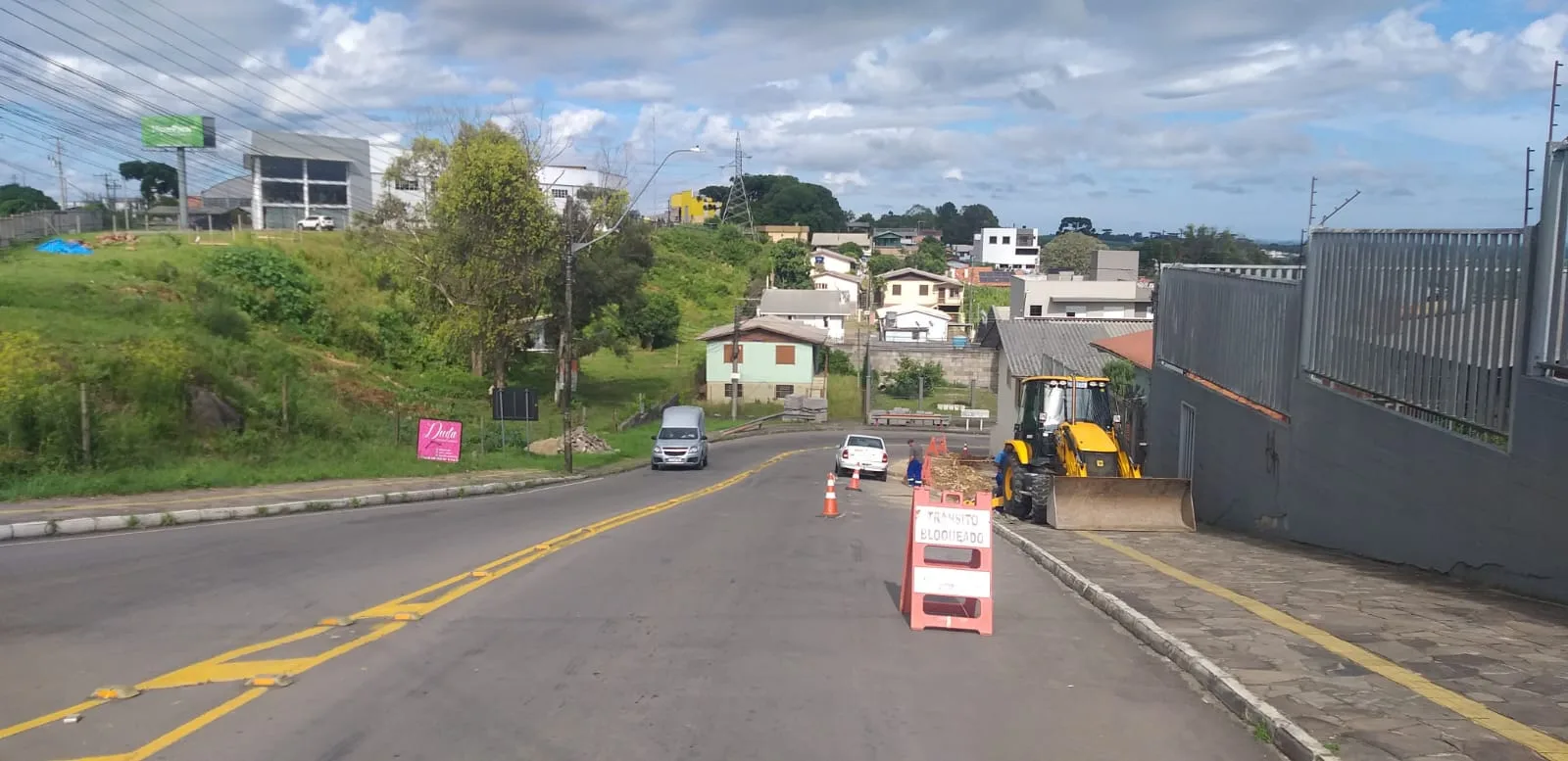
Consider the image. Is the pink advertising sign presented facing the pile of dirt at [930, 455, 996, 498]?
no

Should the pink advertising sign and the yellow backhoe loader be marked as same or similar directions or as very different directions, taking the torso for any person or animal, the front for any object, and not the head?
same or similar directions

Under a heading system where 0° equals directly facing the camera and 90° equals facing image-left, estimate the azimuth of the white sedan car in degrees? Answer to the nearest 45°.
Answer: approximately 180°

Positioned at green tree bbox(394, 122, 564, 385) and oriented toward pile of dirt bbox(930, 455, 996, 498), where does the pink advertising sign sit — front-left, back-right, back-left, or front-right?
front-right

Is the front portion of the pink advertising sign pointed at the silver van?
no

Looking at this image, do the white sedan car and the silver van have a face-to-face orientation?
no

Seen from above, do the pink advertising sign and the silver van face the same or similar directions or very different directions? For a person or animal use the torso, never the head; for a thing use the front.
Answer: same or similar directions

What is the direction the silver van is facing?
toward the camera

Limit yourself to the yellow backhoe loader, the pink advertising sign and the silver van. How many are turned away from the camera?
0

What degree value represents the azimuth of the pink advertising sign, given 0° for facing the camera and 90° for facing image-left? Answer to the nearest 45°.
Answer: approximately 0°

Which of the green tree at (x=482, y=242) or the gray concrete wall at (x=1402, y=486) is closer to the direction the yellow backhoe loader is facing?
the gray concrete wall

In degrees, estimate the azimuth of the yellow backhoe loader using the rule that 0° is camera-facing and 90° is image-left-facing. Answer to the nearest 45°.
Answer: approximately 315°

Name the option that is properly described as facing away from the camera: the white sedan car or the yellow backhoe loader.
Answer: the white sedan car

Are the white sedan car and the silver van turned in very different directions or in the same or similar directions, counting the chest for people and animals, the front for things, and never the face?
very different directions

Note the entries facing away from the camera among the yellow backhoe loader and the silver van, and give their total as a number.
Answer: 0

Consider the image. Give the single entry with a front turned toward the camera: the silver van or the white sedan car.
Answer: the silver van

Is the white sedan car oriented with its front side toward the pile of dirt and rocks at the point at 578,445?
no

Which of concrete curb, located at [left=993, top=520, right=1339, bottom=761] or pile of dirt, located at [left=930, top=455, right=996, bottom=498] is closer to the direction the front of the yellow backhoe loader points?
the concrete curb

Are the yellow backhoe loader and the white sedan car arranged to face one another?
no
